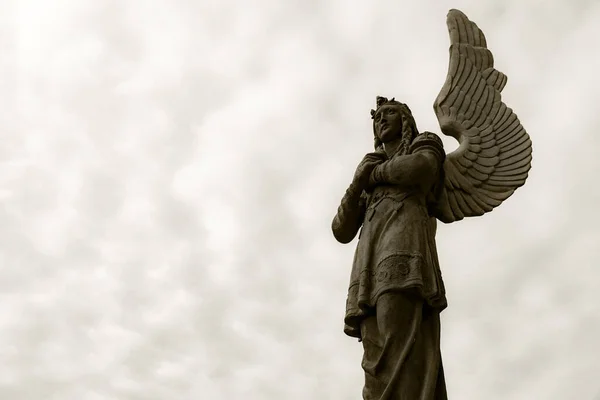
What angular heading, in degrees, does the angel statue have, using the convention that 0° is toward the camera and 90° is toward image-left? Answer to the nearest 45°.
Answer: approximately 45°
